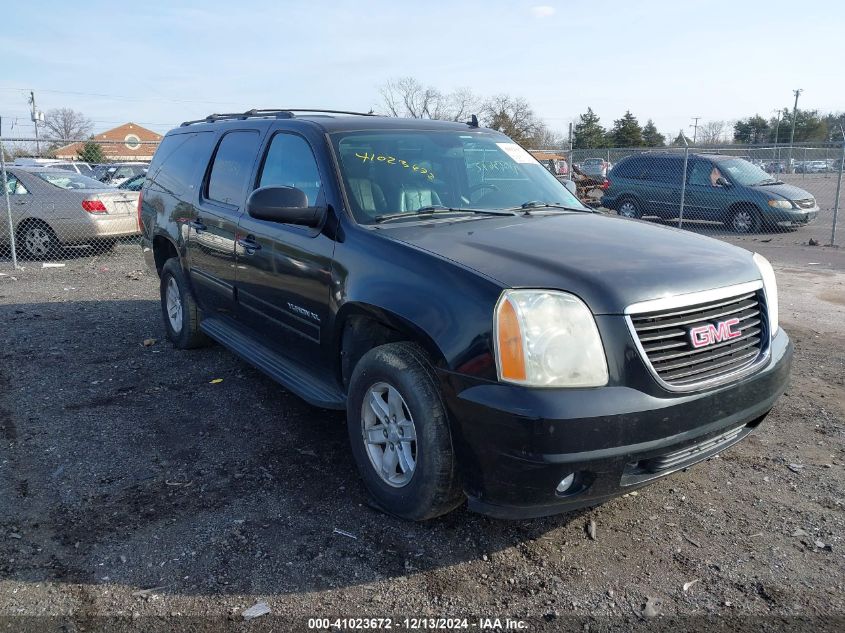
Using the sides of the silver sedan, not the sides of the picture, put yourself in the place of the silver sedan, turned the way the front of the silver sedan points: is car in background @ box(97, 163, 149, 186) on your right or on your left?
on your right

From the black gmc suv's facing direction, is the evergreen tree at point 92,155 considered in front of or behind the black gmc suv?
behind

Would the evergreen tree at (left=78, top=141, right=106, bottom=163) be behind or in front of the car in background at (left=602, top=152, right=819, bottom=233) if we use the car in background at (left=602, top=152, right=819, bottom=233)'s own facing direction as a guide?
behind

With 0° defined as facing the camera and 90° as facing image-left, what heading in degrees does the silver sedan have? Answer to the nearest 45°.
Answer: approximately 135°

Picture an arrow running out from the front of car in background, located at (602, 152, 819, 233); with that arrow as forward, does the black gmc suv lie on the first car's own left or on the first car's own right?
on the first car's own right

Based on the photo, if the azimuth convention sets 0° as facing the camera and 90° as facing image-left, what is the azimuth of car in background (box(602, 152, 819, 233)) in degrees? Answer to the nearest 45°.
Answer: approximately 315°

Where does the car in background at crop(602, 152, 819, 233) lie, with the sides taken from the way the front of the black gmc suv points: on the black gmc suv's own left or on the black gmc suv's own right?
on the black gmc suv's own left

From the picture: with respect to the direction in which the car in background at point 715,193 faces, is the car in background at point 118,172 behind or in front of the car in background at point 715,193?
behind

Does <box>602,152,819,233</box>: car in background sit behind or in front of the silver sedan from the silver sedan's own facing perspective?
behind

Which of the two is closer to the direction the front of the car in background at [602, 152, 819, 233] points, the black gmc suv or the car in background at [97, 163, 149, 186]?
the black gmc suv

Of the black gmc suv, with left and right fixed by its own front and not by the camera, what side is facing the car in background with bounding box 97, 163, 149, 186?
back

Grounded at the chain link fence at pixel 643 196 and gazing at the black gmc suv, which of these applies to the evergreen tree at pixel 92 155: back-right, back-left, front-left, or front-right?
back-right

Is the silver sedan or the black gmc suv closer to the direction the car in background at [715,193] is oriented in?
the black gmc suv
